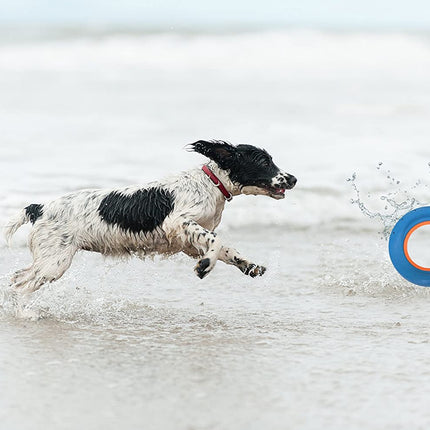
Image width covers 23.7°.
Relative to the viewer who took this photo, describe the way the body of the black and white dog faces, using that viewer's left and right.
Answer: facing to the right of the viewer

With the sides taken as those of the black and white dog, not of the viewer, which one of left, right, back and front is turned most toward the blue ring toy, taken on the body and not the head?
front
